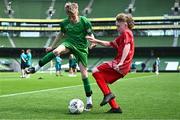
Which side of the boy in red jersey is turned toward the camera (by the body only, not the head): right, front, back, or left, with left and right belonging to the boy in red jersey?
left

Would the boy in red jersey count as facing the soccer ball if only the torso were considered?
yes
